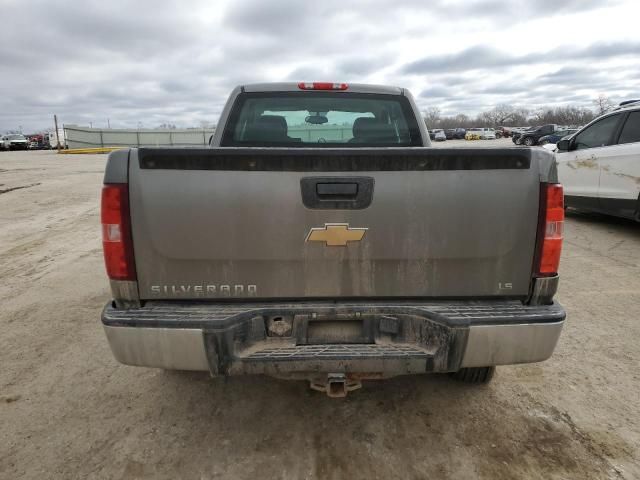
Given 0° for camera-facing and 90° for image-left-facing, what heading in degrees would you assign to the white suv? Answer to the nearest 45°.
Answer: approximately 135°

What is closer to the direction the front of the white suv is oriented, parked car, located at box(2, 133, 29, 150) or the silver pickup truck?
the parked car

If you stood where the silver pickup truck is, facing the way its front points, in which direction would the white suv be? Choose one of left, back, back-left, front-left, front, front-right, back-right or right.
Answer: front-right

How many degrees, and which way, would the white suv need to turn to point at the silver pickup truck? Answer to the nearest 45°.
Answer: approximately 135° to its left

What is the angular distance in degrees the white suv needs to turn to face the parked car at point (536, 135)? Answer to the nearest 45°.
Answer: approximately 45° to its right

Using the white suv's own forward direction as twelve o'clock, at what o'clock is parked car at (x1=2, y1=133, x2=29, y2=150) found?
The parked car is roughly at 11 o'clock from the white suv.

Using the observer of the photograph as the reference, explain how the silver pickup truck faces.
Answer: facing away from the viewer

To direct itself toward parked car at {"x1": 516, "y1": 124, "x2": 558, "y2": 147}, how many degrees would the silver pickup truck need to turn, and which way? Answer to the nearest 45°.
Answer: approximately 45° to its right
